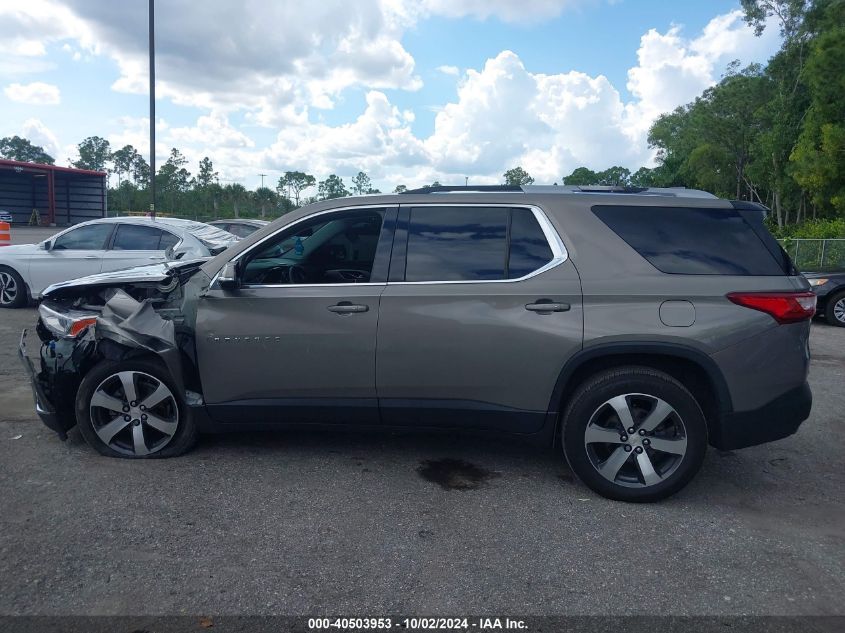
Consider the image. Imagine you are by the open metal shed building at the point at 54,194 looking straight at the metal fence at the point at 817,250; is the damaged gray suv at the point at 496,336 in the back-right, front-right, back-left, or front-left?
front-right

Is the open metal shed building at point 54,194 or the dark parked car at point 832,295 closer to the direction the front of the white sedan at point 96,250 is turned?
the open metal shed building

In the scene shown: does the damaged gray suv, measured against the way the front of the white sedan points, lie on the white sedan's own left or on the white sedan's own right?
on the white sedan's own left

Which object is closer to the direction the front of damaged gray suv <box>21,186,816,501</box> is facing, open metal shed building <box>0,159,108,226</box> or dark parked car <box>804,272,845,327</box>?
the open metal shed building

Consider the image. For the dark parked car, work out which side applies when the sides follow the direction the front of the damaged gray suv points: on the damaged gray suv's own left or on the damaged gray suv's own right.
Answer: on the damaged gray suv's own right

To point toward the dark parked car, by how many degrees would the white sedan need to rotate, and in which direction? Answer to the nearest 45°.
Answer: approximately 180°

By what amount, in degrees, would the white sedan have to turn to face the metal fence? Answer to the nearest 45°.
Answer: approximately 180°

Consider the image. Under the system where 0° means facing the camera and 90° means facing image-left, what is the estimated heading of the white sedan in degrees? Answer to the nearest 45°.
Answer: approximately 90°

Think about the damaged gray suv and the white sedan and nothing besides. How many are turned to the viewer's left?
2

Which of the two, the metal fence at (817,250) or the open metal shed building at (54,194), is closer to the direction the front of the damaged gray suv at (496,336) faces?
the open metal shed building

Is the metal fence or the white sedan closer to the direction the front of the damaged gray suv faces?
the white sedan

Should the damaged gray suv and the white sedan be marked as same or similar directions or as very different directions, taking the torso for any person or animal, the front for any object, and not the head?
same or similar directions

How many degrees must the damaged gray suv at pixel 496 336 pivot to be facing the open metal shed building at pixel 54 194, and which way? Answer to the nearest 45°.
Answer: approximately 45° to its right

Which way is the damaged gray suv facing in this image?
to the viewer's left

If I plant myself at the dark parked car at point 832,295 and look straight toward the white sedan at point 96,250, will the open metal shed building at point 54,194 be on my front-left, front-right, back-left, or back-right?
front-right
